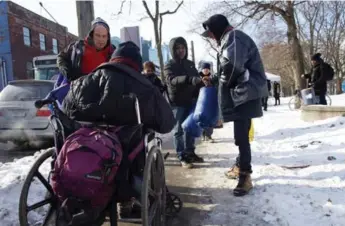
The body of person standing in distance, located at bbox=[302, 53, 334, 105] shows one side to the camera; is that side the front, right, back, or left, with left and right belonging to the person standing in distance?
left

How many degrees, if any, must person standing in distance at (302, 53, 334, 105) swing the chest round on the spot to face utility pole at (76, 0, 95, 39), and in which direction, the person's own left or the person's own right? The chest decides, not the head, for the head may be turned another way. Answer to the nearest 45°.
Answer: approximately 45° to the person's own left

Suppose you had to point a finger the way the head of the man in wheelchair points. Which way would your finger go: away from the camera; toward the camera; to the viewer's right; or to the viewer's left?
away from the camera

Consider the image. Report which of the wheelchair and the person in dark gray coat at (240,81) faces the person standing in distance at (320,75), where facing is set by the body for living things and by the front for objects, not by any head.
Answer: the wheelchair

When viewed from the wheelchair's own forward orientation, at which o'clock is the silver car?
The silver car is roughly at 10 o'clock from the wheelchair.

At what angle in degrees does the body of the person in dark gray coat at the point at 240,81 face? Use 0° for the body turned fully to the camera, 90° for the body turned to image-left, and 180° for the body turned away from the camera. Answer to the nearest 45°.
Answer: approximately 90°

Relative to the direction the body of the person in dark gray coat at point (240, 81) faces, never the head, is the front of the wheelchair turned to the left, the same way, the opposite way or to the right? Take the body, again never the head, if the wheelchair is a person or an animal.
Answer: to the right

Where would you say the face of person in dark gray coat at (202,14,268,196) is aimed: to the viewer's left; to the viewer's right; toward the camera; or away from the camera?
to the viewer's left

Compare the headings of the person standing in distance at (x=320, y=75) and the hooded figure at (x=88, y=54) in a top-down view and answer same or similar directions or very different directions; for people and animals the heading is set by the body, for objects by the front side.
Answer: very different directions

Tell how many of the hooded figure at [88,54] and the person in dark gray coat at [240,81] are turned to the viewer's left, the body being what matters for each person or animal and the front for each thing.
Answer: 1

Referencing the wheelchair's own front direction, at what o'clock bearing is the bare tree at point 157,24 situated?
The bare tree is roughly at 11 o'clock from the wheelchair.

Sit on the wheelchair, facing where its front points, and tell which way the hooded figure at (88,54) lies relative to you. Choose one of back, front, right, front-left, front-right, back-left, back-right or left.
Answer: front-left

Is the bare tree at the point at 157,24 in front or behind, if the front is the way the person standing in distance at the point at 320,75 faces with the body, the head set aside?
in front
